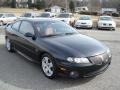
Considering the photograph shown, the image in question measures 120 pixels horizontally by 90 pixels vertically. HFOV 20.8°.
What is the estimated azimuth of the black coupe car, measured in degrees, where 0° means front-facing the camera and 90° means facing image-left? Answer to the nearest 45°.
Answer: approximately 315°
